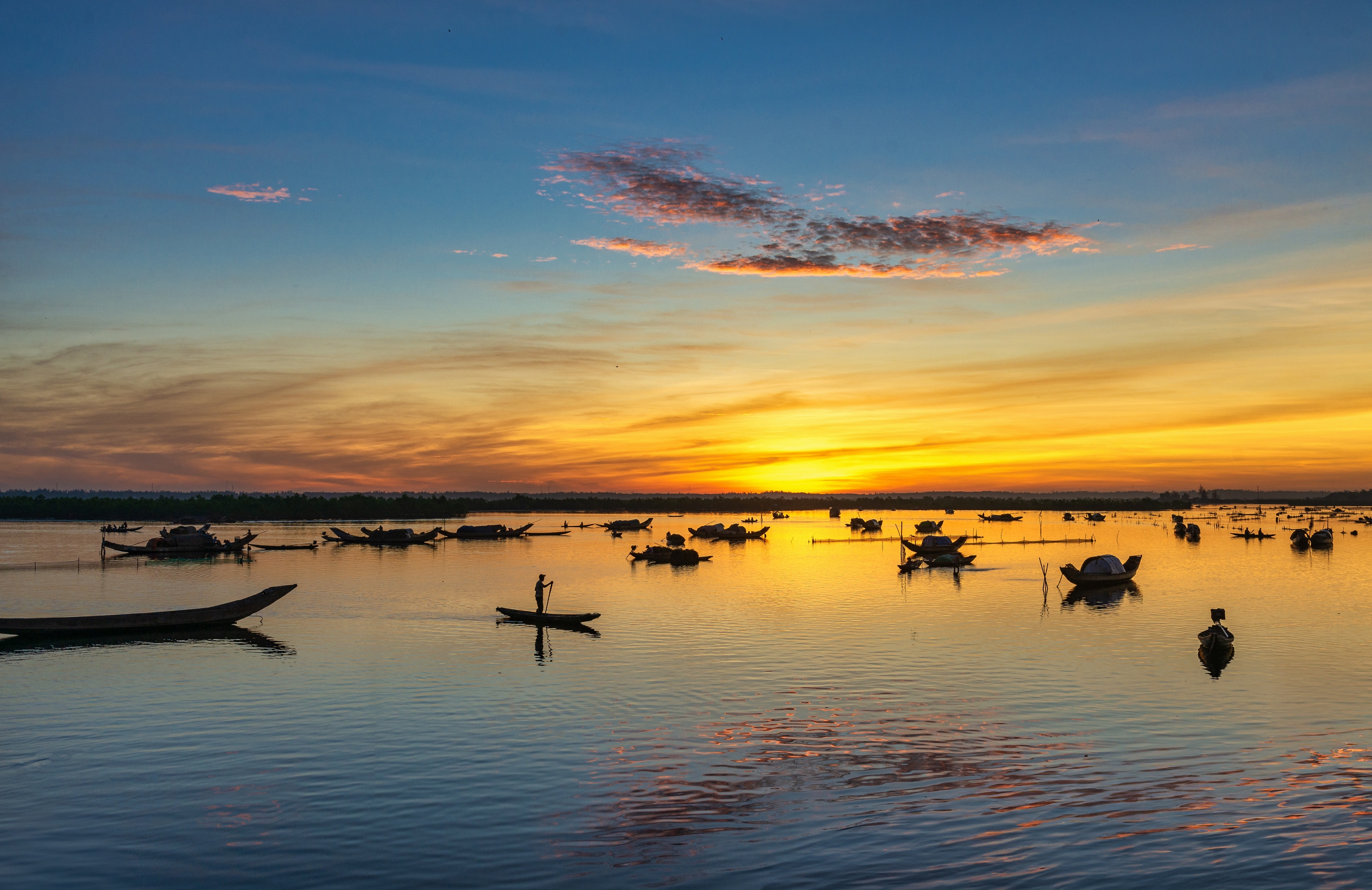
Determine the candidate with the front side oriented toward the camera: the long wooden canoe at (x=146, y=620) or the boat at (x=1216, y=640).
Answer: the boat

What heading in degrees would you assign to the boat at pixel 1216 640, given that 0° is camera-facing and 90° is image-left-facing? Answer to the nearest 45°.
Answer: approximately 0°

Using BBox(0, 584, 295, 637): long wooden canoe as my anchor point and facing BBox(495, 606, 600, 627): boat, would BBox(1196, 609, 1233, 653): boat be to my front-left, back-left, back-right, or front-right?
front-right

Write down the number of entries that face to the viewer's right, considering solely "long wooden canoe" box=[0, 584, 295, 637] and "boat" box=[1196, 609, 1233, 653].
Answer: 1

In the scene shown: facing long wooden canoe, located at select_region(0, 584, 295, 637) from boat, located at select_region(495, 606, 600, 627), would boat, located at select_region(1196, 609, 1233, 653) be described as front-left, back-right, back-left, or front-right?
back-left

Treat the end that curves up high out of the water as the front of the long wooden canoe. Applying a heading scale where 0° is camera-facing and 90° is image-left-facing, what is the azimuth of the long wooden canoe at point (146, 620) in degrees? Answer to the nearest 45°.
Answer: approximately 270°

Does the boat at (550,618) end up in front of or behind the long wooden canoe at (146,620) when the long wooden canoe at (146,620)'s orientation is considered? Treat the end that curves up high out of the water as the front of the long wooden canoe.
in front

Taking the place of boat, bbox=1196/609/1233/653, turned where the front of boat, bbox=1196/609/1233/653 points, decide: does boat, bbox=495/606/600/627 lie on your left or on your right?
on your right

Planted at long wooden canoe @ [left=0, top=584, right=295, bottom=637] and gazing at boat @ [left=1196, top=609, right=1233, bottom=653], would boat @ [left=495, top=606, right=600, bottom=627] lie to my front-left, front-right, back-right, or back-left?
front-left

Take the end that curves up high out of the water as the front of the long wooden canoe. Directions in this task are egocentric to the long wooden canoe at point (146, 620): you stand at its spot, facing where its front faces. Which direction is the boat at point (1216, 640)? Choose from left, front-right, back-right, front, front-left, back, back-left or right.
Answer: front-right
